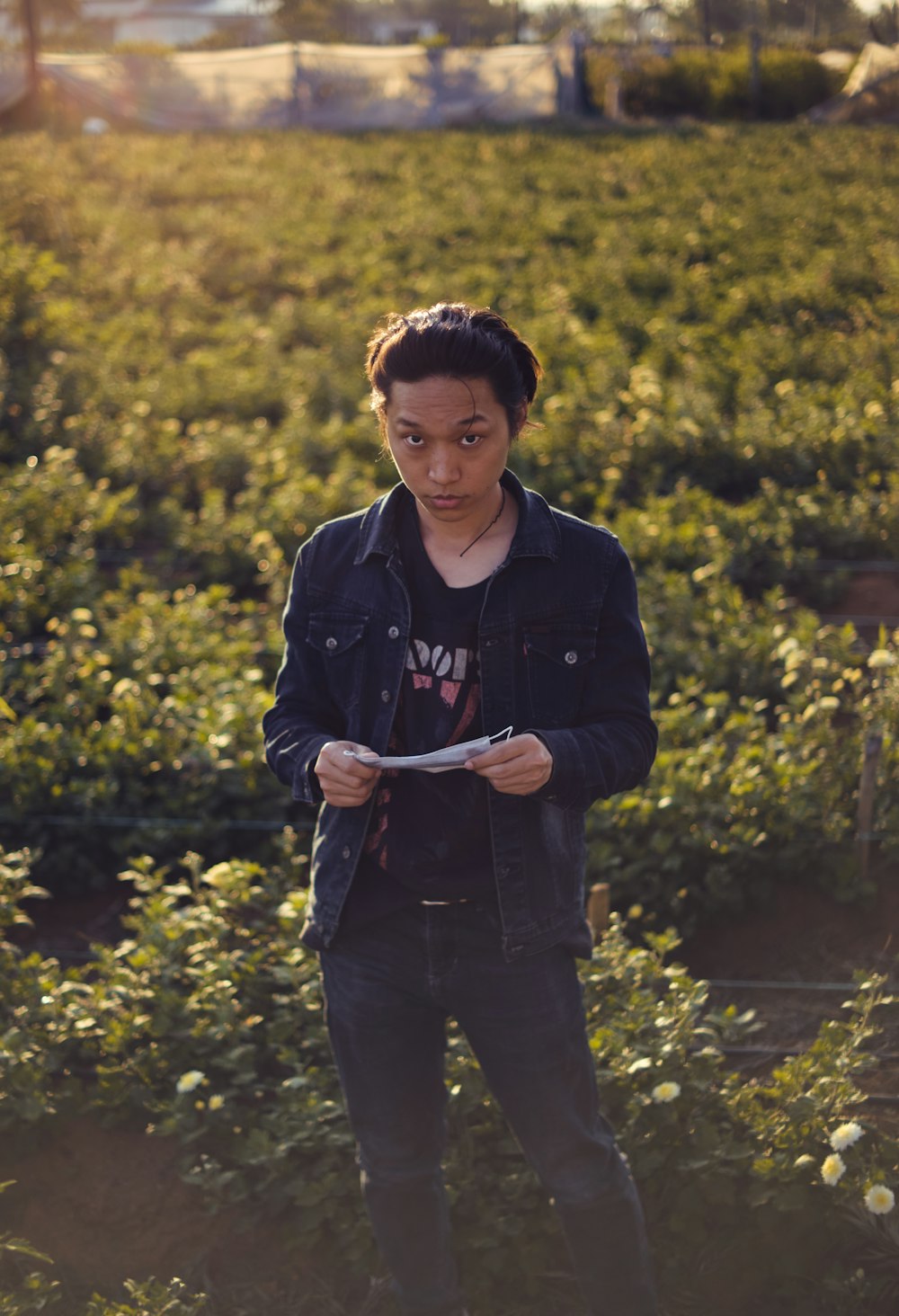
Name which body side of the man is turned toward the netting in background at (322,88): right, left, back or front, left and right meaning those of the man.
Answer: back

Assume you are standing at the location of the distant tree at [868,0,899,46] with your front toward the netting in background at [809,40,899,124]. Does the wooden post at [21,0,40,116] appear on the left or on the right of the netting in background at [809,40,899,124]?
right

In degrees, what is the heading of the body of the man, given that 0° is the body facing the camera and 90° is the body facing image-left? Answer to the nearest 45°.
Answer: approximately 0°

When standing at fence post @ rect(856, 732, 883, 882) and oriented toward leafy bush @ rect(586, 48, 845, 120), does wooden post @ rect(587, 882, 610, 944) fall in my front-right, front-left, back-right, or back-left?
back-left

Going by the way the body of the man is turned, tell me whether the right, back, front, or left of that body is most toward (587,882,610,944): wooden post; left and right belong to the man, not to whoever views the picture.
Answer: back

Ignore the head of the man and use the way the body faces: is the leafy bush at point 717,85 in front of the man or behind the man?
behind

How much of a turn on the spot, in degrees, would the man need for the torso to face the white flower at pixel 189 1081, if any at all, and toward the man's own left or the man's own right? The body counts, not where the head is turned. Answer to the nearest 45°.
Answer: approximately 135° to the man's own right
